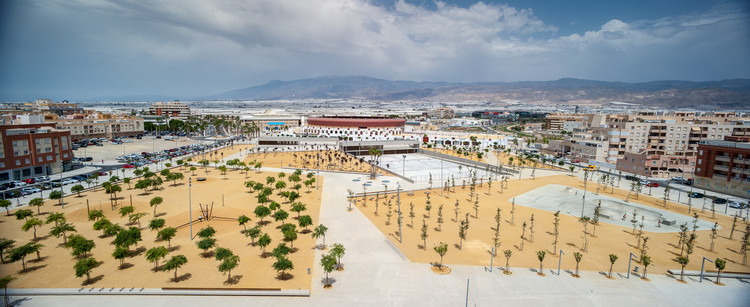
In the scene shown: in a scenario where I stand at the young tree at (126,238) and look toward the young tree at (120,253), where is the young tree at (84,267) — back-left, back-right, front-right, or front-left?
front-right

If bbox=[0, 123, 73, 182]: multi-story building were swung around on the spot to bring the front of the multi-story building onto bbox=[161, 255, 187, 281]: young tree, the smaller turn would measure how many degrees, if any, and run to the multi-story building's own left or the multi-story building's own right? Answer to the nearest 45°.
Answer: approximately 45° to the multi-story building's own right

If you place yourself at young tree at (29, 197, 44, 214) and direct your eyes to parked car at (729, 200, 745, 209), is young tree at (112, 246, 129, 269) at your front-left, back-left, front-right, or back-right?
front-right

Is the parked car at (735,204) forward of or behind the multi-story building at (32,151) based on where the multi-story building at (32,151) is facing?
forward

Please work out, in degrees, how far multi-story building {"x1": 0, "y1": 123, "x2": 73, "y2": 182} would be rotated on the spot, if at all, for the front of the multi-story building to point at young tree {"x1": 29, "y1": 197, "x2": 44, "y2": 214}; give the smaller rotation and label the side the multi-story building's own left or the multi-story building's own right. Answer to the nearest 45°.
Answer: approximately 45° to the multi-story building's own right

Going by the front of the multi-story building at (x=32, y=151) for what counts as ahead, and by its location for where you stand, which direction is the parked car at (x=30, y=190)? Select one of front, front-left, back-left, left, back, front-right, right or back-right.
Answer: front-right

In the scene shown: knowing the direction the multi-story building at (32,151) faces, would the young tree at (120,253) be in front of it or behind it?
in front

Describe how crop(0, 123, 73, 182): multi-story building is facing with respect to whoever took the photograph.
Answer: facing the viewer and to the right of the viewer

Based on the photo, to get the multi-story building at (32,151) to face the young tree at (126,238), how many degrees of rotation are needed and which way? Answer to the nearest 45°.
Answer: approximately 45° to its right
